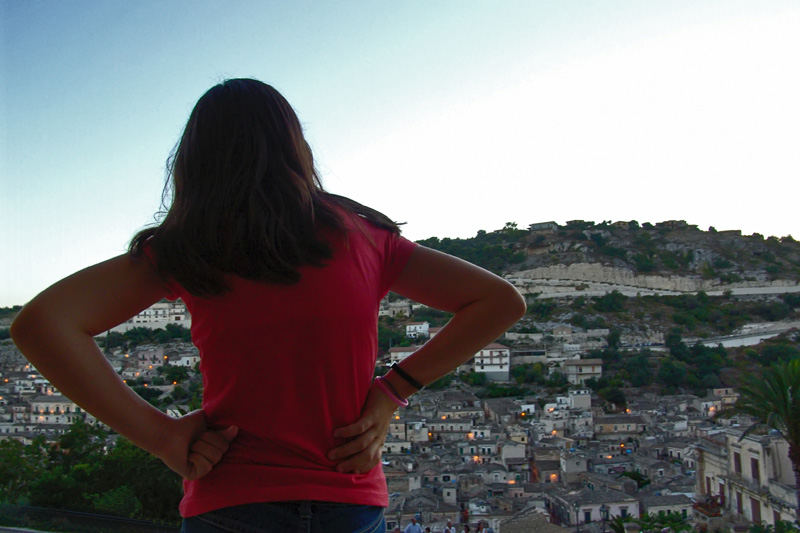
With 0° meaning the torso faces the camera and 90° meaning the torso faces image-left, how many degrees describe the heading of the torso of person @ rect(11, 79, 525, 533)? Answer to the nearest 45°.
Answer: approximately 180°

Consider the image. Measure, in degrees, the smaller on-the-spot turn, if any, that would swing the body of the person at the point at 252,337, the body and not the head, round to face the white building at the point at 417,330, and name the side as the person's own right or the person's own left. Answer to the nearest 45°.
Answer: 0° — they already face it

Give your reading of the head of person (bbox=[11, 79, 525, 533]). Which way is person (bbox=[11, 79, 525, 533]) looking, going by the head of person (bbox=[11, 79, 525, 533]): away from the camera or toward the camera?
away from the camera

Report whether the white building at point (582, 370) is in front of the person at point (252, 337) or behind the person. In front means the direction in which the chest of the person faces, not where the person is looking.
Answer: in front

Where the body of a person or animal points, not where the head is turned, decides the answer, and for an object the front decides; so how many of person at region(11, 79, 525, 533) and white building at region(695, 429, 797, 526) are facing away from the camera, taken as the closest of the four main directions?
1

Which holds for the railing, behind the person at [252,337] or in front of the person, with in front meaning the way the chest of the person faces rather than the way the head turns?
in front

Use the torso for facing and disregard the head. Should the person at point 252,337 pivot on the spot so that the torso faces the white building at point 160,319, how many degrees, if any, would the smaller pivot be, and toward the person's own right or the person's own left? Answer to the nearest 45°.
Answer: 0° — they already face it

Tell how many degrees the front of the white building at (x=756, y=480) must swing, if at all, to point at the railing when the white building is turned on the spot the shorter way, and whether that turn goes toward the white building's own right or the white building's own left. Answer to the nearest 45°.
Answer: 0° — it already faces it

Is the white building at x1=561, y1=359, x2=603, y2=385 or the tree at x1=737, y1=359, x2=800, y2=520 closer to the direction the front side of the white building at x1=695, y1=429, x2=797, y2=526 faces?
the tree

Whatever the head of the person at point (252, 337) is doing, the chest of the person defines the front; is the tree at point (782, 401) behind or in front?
in front

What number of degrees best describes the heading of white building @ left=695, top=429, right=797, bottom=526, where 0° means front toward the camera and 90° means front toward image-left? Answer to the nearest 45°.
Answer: approximately 45°

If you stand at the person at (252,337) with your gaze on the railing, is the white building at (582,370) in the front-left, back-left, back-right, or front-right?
front-right
